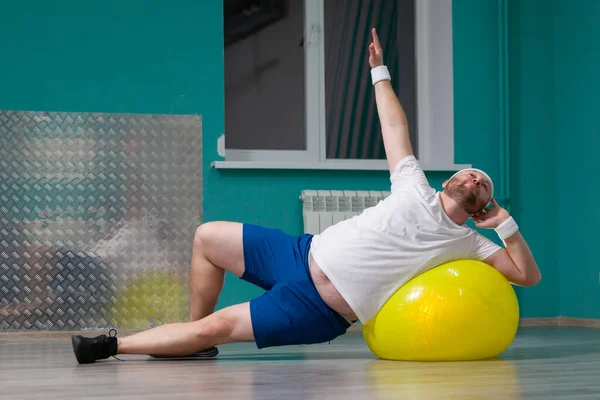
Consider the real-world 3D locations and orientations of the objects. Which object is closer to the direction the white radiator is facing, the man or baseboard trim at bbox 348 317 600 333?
the man

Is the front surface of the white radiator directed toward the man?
yes

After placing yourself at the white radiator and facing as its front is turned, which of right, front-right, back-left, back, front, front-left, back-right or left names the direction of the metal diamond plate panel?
right

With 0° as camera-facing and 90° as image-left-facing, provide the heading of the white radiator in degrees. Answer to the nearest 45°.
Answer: approximately 0°

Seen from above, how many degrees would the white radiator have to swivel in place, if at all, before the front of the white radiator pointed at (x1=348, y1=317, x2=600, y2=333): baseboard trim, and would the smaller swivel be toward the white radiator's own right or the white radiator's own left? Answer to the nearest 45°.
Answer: approximately 90° to the white radiator's own left

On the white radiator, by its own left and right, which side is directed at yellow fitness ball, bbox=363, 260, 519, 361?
front

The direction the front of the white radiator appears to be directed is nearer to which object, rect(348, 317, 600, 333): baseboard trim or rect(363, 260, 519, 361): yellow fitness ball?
the yellow fitness ball
